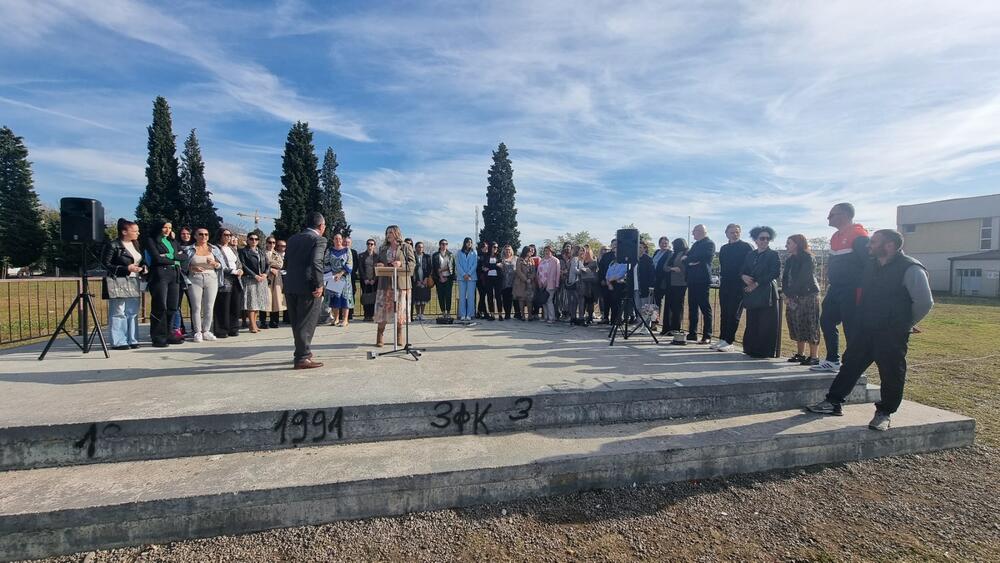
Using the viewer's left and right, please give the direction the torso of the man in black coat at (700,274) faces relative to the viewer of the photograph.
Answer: facing the viewer and to the left of the viewer

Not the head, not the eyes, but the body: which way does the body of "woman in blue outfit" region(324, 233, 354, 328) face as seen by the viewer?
toward the camera

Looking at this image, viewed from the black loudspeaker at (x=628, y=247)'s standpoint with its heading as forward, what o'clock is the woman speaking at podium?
The woman speaking at podium is roughly at 2 o'clock from the black loudspeaker.

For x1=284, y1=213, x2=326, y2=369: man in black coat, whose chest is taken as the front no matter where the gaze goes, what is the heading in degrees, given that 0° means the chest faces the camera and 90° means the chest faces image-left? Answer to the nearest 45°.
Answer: approximately 225°

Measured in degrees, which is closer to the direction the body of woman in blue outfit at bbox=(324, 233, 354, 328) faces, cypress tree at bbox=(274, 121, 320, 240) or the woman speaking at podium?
the woman speaking at podium

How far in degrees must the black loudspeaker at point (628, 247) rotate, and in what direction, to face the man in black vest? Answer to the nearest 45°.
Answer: approximately 45° to its left

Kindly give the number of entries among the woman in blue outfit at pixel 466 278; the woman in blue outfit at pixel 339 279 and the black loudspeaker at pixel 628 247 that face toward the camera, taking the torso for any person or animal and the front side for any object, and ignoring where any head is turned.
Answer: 3

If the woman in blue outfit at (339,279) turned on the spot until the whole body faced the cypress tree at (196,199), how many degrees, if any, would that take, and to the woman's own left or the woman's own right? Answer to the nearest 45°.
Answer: approximately 180°

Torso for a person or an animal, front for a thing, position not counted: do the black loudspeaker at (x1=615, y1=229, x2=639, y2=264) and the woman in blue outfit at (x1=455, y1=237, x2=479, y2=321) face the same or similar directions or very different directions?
same or similar directions

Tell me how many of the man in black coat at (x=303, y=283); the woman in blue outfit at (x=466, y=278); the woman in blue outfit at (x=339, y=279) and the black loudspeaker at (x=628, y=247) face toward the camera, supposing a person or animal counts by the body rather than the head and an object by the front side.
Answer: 3

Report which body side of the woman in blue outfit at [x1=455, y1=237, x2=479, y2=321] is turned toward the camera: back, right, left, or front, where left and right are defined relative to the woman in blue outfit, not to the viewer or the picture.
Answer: front

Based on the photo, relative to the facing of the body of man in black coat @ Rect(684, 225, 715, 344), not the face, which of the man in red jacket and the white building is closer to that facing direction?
the man in red jacket

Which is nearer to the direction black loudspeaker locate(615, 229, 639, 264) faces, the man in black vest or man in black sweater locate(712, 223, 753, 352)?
the man in black vest

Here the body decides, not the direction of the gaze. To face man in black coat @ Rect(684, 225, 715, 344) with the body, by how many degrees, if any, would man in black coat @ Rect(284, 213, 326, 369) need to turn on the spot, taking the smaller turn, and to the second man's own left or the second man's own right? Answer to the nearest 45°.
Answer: approximately 45° to the second man's own right

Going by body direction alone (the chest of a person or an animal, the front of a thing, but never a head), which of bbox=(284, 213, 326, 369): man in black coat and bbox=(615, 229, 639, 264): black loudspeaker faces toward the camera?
the black loudspeaker

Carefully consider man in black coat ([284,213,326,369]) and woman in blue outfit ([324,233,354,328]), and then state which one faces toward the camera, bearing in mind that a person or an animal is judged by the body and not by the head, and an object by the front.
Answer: the woman in blue outfit

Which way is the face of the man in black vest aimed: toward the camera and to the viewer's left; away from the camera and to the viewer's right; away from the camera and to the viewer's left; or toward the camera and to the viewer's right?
toward the camera and to the viewer's left
